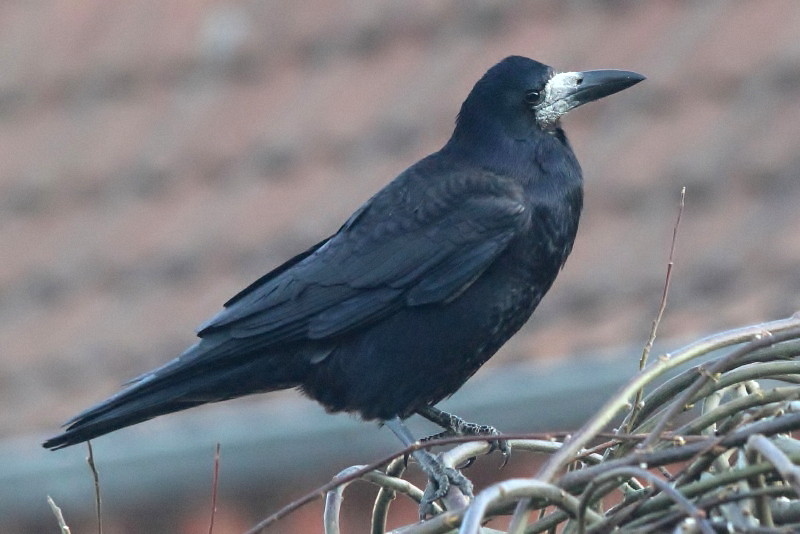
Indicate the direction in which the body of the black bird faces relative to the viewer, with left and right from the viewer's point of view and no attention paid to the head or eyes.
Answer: facing to the right of the viewer
